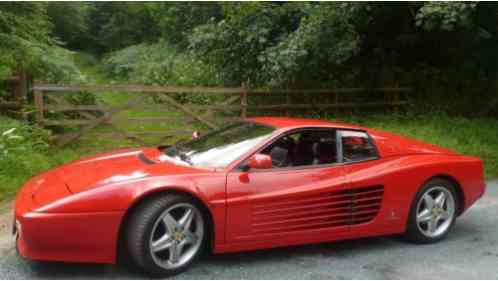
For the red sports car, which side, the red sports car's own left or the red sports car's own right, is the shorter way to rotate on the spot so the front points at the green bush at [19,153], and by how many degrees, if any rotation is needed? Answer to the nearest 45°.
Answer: approximately 90° to the red sports car's own right

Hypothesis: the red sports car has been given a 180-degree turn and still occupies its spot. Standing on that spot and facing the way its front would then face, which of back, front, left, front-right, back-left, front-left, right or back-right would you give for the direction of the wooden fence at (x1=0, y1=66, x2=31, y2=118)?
left

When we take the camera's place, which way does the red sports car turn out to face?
facing the viewer and to the left of the viewer

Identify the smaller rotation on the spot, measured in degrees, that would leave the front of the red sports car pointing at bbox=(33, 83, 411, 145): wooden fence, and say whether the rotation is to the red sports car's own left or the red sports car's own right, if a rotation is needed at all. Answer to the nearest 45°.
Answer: approximately 135° to the red sports car's own right

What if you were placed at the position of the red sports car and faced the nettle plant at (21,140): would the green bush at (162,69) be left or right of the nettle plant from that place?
right

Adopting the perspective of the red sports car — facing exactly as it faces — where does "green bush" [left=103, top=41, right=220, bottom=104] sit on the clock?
The green bush is roughly at 4 o'clock from the red sports car.

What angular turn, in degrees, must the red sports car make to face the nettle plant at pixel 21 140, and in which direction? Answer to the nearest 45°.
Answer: approximately 90° to its right
